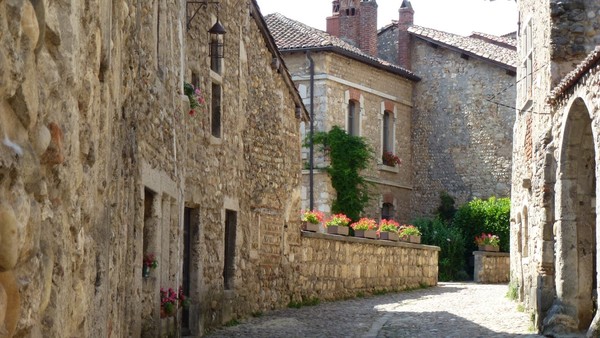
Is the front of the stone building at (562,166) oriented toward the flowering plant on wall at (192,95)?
yes

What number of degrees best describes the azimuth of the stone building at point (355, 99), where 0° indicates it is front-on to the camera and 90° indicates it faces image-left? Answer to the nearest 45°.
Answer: approximately 315°

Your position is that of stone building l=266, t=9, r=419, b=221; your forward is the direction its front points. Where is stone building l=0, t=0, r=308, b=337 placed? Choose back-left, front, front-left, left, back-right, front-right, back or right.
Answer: front-right

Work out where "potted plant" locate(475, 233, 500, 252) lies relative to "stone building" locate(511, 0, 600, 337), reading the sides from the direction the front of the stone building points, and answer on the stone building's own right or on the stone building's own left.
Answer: on the stone building's own right

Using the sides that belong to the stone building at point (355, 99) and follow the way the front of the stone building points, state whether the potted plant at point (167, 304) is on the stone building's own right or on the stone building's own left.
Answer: on the stone building's own right

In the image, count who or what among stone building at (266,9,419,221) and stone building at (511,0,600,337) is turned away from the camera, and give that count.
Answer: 0

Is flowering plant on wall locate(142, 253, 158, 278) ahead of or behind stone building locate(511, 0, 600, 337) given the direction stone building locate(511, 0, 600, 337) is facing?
ahead

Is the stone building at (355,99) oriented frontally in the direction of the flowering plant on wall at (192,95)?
no

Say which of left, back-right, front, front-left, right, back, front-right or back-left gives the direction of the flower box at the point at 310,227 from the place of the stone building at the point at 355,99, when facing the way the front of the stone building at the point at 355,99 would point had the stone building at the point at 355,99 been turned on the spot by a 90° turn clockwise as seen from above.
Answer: front-left

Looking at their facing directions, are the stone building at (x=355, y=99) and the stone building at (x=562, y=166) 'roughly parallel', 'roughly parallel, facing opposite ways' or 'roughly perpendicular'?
roughly perpendicular

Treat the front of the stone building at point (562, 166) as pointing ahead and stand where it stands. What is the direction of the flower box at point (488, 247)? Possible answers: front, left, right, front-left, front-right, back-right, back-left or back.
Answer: back-right

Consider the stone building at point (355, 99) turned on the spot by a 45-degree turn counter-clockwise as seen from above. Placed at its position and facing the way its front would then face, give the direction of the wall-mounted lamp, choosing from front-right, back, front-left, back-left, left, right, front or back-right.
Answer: right

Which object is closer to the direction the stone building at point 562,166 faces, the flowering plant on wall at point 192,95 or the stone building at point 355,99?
the flowering plant on wall

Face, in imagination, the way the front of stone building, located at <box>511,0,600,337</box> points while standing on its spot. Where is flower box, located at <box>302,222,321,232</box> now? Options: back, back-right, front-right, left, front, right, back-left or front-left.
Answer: right

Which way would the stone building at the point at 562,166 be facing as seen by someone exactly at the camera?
facing the viewer and to the left of the viewer

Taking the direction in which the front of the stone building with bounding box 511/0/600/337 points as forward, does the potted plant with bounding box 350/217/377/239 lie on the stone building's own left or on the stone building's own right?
on the stone building's own right
